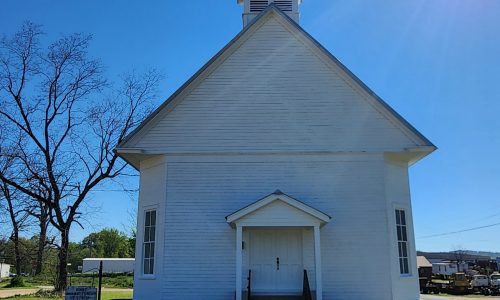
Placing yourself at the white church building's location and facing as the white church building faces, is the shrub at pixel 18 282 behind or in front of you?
behind

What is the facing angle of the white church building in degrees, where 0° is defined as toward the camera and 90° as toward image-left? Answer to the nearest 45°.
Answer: approximately 0°

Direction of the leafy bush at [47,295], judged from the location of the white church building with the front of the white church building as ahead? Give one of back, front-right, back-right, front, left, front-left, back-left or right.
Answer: back-right

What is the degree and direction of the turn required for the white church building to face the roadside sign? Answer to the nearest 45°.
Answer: approximately 90° to its right
